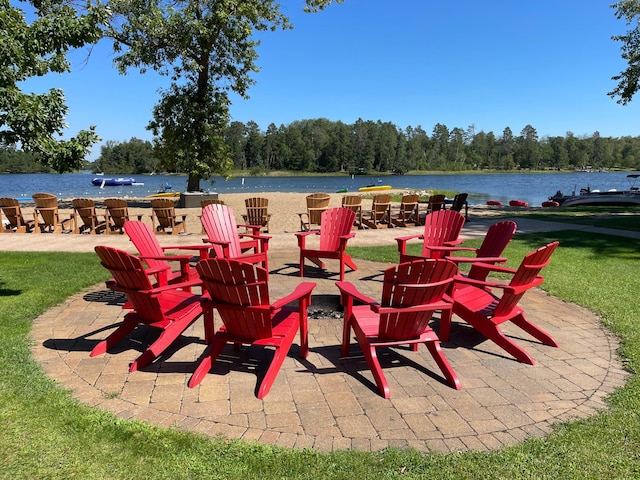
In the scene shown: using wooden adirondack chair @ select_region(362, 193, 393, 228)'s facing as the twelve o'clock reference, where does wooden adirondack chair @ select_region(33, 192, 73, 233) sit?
wooden adirondack chair @ select_region(33, 192, 73, 233) is roughly at 10 o'clock from wooden adirondack chair @ select_region(362, 193, 393, 228).

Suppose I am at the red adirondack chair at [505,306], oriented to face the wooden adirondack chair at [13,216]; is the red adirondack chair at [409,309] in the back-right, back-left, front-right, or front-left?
front-left

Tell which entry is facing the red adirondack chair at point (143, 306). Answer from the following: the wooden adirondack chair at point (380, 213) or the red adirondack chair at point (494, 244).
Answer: the red adirondack chair at point (494, 244)

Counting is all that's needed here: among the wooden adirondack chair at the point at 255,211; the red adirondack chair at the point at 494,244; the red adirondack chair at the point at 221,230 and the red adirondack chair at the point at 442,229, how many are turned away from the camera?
1

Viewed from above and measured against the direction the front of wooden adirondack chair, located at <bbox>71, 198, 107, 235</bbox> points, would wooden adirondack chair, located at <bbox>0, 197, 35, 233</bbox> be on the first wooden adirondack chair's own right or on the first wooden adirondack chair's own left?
on the first wooden adirondack chair's own left

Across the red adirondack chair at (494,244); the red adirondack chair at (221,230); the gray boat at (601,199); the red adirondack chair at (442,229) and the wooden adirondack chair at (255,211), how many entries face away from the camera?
1

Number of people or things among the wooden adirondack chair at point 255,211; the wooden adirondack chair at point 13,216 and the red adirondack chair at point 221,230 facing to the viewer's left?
0

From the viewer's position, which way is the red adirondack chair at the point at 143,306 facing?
facing away from the viewer and to the right of the viewer

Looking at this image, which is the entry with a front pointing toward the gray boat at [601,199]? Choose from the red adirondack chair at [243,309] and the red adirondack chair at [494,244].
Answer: the red adirondack chair at [243,309]

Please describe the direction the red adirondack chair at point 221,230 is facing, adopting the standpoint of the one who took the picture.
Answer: facing the viewer and to the right of the viewer

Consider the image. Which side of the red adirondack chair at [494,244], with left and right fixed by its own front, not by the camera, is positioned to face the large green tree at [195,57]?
right

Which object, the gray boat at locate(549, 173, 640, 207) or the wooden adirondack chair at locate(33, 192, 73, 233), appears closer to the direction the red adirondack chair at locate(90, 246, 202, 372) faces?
the gray boat

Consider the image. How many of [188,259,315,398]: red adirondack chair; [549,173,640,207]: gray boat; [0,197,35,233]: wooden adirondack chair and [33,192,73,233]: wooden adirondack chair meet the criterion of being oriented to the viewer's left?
1

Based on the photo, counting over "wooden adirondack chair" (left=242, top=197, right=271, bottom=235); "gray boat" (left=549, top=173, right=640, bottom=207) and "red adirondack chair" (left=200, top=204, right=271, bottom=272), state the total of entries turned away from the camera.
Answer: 1

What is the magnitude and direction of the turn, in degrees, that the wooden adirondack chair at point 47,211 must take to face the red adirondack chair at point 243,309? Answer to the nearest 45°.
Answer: approximately 135° to its right
